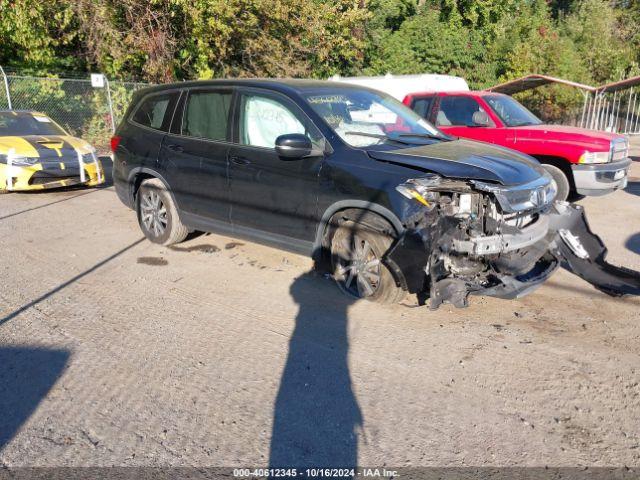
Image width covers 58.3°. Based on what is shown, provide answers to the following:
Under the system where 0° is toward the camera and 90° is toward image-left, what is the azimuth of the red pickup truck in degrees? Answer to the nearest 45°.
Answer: approximately 315°

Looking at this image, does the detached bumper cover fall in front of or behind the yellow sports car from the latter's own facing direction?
in front

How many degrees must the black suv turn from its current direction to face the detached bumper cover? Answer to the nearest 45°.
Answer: approximately 45° to its left

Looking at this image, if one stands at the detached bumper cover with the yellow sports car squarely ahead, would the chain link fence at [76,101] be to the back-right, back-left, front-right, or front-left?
front-right

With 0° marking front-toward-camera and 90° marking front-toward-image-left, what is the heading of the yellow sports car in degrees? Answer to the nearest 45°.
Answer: approximately 315°

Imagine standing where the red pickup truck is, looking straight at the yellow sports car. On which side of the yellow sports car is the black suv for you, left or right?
left

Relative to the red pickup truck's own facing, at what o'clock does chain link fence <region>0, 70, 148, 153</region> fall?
The chain link fence is roughly at 5 o'clock from the red pickup truck.

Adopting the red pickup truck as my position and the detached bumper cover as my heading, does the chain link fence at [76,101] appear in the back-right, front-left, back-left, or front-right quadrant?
back-right

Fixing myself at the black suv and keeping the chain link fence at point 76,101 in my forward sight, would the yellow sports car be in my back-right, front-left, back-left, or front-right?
front-left

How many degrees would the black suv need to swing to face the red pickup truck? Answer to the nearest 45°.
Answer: approximately 90° to its left

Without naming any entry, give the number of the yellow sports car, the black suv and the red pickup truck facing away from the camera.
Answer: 0

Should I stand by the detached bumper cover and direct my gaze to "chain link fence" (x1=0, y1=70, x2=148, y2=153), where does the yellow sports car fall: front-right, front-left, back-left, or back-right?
front-left

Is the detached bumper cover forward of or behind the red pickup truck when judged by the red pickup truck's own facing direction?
forward

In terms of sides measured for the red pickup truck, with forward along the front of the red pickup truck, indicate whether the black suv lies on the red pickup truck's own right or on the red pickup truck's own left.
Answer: on the red pickup truck's own right

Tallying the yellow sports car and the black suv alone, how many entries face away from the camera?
0

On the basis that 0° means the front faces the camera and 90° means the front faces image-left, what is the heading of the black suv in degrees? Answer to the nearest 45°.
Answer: approximately 315°

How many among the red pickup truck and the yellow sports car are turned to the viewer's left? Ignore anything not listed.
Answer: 0

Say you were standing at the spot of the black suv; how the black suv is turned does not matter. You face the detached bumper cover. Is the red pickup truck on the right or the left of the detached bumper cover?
left
